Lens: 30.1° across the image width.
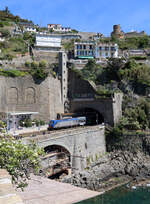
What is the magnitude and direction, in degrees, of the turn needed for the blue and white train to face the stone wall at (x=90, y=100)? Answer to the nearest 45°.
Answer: approximately 180°

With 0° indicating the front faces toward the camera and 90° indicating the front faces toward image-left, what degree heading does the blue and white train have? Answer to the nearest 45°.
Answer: approximately 45°
